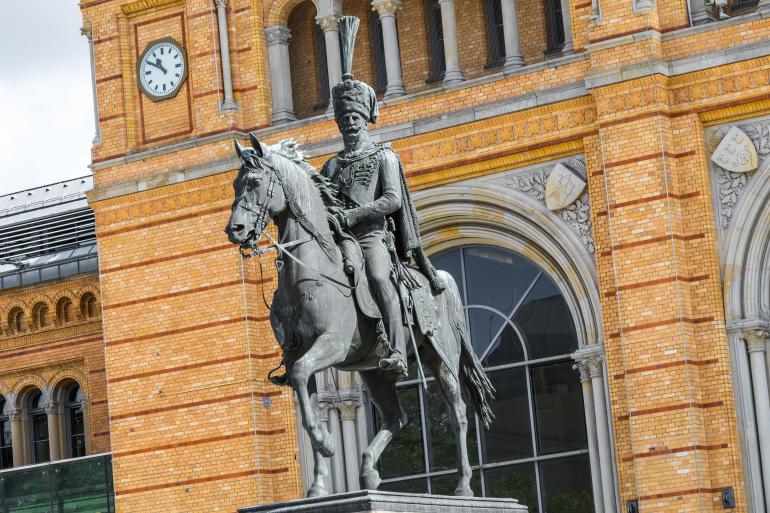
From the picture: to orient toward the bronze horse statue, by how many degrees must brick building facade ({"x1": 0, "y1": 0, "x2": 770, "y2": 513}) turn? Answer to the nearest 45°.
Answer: approximately 45° to its left

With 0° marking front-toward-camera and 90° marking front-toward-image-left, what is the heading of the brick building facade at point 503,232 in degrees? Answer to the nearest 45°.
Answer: approximately 45°

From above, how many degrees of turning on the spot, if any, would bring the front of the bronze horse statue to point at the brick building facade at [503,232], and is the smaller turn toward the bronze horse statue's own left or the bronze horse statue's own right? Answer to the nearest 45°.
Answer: approximately 135° to the bronze horse statue's own right

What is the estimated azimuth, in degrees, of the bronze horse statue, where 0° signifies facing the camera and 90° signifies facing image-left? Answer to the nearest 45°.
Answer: approximately 45°
